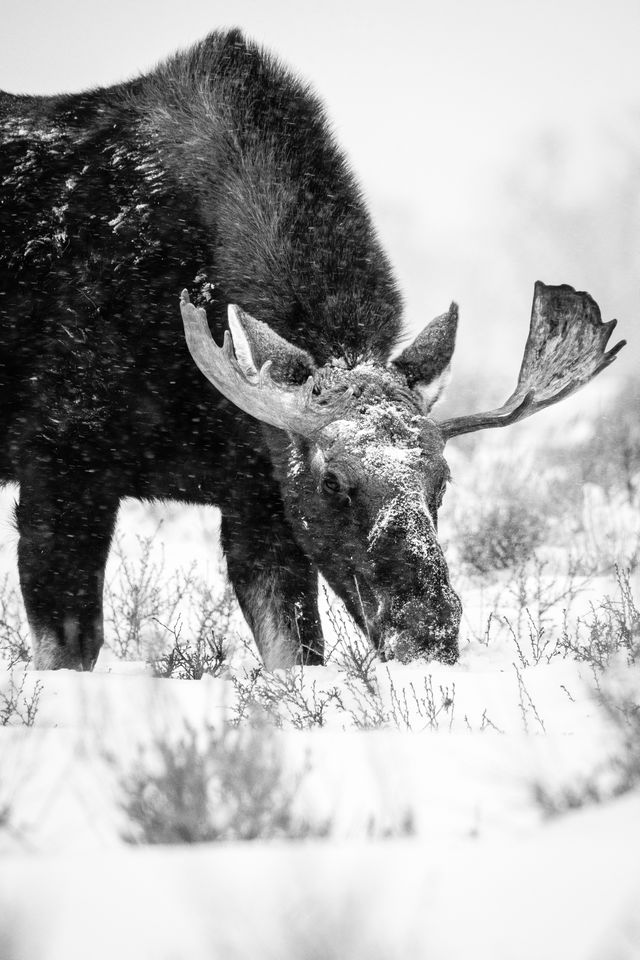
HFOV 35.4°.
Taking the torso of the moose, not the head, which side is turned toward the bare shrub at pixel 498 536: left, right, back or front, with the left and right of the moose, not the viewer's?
left

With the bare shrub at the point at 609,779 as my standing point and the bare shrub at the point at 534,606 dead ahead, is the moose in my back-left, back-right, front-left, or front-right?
front-left

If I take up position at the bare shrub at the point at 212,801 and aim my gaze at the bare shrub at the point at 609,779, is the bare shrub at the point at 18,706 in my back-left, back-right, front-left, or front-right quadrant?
back-left

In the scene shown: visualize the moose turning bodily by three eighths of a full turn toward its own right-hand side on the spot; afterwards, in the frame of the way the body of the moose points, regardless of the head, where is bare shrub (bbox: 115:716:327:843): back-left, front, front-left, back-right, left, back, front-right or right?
left

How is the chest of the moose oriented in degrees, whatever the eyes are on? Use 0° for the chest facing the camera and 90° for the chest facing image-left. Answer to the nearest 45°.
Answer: approximately 315°

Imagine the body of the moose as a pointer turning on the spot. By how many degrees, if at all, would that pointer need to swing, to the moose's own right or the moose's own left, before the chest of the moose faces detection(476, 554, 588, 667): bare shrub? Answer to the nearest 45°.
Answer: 0° — it already faces it
